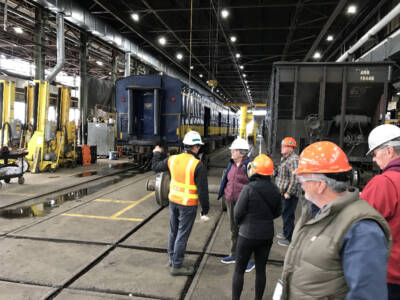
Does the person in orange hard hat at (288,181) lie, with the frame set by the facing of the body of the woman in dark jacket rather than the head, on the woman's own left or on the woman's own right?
on the woman's own right

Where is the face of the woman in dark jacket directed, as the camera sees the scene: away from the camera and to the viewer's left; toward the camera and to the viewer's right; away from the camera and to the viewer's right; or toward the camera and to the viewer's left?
away from the camera and to the viewer's left

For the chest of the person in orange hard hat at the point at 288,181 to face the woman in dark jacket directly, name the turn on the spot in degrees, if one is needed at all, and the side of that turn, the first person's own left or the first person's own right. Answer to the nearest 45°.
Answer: approximately 90° to the first person's own left

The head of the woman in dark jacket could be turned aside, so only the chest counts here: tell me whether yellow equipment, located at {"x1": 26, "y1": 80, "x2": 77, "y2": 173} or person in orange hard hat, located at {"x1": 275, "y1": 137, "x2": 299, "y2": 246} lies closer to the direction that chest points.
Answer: the yellow equipment

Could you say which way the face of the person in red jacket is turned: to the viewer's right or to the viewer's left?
to the viewer's left

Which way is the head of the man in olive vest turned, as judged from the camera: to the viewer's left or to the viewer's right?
to the viewer's left

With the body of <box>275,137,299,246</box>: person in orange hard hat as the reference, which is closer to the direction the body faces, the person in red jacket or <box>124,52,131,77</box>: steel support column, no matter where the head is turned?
the steel support column

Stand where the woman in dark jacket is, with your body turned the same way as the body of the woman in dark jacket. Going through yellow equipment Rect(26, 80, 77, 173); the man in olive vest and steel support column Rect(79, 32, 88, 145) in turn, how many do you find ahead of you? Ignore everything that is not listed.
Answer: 2

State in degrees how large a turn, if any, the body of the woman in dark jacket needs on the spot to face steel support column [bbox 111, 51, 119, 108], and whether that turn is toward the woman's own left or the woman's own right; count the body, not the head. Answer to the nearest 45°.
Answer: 0° — they already face it
